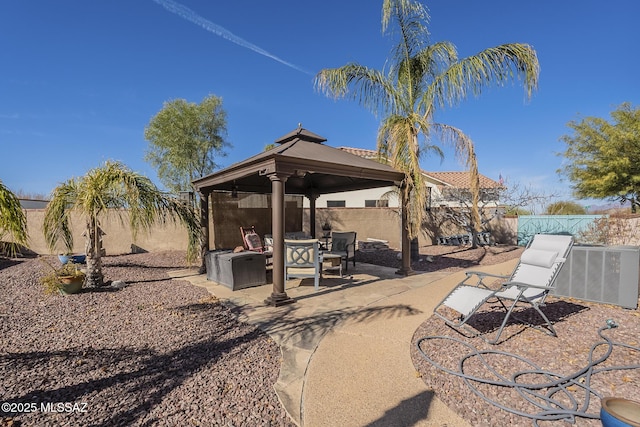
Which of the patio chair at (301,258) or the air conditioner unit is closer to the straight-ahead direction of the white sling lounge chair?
the patio chair

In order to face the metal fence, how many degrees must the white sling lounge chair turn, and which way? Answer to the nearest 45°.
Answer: approximately 135° to its right

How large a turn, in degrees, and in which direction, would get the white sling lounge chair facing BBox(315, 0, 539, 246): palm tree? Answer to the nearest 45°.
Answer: approximately 90° to its right

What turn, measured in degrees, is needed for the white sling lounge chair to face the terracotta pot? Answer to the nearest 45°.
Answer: approximately 45° to its right

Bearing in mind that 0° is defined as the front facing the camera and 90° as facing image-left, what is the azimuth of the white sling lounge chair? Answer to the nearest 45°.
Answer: approximately 45°

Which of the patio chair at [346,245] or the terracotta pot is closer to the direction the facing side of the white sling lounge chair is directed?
the terracotta pot

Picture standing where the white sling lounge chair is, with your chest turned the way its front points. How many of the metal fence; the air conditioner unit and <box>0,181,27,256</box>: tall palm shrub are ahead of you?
1

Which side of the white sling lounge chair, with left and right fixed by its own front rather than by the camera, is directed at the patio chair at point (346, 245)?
right

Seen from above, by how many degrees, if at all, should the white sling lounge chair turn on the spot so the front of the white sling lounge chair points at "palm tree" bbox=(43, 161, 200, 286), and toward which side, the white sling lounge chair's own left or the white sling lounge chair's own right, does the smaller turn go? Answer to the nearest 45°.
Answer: approximately 45° to the white sling lounge chair's own right

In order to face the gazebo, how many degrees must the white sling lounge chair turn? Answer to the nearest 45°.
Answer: approximately 45° to its right

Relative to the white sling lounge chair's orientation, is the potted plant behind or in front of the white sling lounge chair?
in front

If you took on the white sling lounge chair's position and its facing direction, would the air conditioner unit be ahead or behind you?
behind

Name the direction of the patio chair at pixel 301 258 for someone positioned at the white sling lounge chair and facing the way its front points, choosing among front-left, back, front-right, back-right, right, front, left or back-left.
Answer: front-right

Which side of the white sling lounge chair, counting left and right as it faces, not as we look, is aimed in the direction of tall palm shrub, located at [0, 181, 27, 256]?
front
